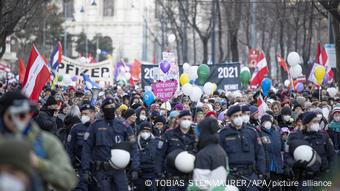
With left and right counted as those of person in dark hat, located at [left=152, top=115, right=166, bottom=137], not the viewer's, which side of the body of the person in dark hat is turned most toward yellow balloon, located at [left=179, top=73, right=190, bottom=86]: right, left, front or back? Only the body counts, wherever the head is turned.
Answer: back

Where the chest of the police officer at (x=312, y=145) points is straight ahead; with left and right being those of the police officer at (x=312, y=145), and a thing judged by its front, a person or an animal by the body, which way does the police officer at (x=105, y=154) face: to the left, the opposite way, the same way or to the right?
the same way

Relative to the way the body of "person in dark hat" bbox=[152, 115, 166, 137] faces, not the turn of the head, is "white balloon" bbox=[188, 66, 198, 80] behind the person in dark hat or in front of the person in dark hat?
behind

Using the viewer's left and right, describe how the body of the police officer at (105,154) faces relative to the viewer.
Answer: facing the viewer

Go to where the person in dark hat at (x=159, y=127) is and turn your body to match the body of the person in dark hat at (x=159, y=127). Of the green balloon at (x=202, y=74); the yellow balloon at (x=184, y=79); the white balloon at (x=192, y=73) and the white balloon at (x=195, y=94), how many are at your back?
4

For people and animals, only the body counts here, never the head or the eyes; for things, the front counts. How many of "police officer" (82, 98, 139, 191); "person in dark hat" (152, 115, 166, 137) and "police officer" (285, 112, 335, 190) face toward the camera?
3

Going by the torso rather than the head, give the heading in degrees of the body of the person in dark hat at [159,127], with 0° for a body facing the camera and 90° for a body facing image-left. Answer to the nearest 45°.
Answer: approximately 0°

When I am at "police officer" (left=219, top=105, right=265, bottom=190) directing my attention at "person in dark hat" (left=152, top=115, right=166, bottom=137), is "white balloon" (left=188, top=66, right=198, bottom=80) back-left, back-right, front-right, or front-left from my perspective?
front-right

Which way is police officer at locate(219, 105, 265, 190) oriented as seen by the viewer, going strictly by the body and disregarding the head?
toward the camera

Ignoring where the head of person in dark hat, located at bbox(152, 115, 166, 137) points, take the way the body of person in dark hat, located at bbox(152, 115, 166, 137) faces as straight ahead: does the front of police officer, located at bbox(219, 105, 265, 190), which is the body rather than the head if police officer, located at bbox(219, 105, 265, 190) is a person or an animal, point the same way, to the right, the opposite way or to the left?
the same way

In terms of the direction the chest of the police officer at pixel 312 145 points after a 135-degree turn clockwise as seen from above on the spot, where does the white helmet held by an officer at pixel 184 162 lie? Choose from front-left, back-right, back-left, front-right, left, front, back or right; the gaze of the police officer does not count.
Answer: left

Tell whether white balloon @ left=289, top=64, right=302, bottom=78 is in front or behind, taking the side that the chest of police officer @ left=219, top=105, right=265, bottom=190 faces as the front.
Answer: behind

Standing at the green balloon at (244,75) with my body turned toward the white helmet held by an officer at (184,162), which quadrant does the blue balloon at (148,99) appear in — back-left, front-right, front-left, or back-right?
front-right

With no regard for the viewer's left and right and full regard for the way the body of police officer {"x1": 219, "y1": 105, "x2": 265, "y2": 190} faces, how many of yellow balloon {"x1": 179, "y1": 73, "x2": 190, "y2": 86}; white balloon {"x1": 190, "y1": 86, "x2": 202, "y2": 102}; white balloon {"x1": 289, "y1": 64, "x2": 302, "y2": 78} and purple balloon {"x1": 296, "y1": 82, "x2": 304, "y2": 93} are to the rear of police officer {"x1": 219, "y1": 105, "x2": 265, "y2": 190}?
4

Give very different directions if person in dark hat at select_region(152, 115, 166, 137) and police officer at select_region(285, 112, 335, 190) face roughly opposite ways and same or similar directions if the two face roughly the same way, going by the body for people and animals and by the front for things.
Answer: same or similar directions

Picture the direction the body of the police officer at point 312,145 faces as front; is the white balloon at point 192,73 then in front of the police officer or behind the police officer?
behind
